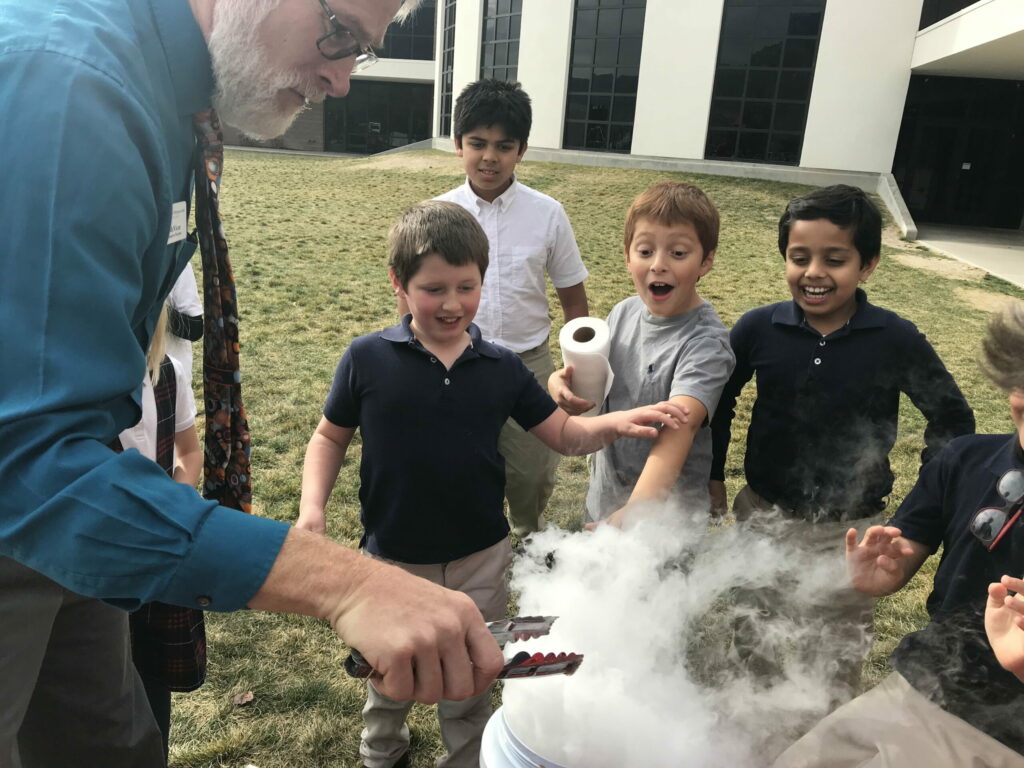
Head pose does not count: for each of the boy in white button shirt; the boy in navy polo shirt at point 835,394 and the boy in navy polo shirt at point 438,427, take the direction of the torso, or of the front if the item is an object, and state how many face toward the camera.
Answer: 3

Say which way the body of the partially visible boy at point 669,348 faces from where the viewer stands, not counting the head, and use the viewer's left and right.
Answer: facing the viewer and to the left of the viewer

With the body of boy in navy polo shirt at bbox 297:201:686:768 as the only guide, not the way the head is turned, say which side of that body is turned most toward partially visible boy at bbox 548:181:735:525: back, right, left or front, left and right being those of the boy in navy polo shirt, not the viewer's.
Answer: left

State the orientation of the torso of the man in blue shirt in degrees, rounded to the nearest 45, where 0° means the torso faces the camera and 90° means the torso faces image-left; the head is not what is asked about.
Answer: approximately 270°

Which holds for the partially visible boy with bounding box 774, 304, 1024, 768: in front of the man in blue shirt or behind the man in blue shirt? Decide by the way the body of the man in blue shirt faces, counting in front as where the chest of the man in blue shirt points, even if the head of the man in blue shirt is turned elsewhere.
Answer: in front

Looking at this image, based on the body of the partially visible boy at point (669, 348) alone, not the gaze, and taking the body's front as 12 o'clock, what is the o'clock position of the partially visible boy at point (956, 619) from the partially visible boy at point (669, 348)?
the partially visible boy at point (956, 619) is roughly at 9 o'clock from the partially visible boy at point (669, 348).

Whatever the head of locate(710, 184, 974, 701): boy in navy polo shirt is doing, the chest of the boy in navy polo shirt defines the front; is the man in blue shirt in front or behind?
in front

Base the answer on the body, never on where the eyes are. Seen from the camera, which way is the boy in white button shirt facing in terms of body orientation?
toward the camera

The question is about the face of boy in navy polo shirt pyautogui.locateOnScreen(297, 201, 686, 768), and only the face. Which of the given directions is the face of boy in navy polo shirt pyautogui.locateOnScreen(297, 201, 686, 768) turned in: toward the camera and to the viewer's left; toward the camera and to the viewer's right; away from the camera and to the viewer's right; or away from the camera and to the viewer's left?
toward the camera and to the viewer's right

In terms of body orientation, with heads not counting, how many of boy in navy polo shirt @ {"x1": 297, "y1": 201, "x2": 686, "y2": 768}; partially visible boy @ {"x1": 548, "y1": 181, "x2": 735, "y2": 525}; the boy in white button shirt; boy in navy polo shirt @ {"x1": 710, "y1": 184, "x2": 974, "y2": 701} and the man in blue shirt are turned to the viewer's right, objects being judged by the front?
1

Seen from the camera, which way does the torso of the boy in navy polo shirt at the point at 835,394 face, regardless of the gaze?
toward the camera

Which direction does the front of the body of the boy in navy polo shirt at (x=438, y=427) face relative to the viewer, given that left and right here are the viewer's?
facing the viewer

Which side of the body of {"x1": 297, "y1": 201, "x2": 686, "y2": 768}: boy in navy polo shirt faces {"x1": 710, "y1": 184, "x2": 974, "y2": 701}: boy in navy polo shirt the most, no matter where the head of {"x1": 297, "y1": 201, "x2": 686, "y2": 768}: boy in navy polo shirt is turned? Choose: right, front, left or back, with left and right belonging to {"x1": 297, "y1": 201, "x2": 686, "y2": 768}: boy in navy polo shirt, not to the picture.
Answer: left

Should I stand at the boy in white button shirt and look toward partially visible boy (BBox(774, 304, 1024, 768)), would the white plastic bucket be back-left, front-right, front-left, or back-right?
front-right

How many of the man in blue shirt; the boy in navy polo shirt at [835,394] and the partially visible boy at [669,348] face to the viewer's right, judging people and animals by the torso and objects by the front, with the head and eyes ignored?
1

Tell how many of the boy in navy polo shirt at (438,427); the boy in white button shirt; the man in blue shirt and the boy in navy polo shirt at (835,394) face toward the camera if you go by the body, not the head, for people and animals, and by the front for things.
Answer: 3

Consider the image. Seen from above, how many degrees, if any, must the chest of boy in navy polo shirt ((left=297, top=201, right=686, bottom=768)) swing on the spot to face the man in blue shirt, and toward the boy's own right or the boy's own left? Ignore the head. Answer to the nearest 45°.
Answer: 0° — they already face them
